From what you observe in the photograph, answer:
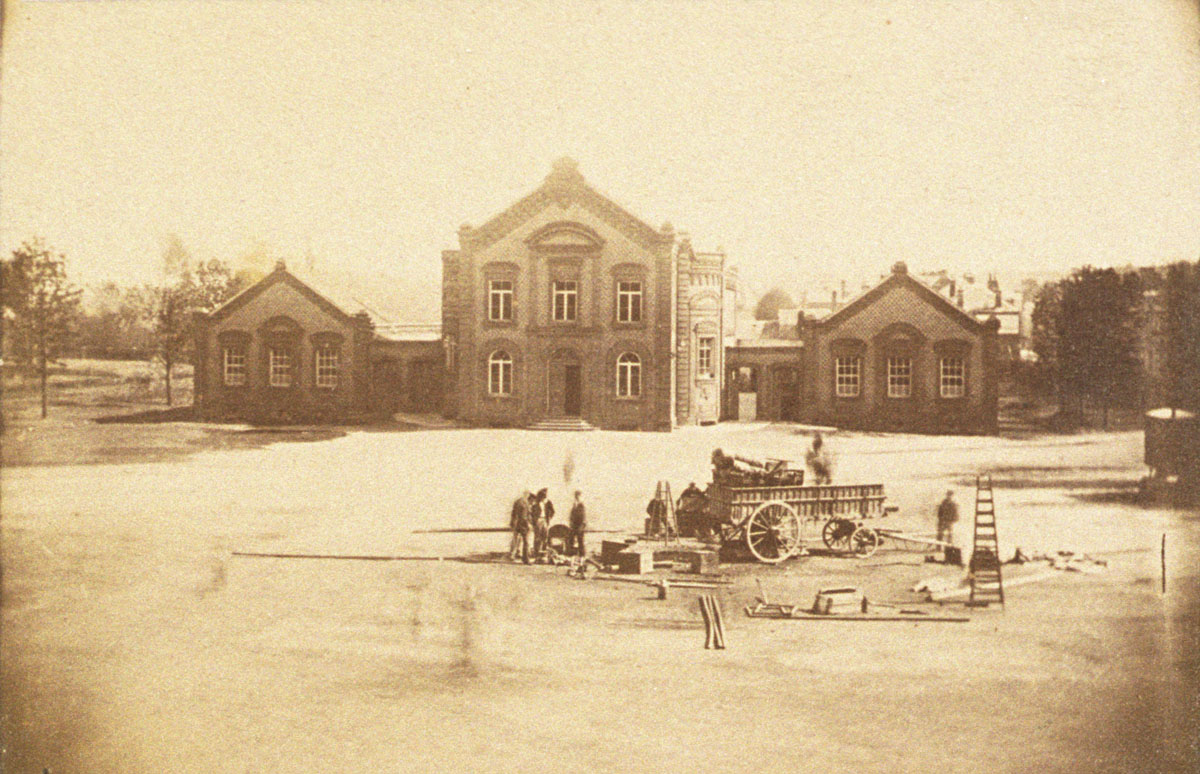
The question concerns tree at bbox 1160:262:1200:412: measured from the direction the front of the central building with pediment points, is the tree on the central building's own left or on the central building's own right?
on the central building's own left

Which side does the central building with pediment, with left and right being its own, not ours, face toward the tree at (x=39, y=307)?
right

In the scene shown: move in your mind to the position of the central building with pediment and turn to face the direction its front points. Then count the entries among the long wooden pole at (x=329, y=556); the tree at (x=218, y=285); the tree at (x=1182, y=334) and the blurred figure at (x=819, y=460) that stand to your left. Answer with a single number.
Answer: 2

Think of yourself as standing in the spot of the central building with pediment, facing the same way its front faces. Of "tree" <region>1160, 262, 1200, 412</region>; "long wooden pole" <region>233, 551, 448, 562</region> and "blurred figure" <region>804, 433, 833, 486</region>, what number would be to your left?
2

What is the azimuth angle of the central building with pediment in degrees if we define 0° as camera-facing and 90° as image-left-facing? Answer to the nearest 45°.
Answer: approximately 0°

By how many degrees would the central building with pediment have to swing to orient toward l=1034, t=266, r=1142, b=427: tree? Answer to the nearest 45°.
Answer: approximately 90° to its left

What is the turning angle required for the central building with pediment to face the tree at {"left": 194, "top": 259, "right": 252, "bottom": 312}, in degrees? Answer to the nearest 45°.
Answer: approximately 90° to its right

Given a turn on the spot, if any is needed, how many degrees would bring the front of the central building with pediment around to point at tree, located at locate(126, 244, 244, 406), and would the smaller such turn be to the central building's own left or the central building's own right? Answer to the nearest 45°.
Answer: approximately 90° to the central building's own right

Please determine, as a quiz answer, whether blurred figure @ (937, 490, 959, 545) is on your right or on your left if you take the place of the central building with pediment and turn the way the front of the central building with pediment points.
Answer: on your left
